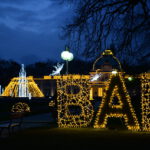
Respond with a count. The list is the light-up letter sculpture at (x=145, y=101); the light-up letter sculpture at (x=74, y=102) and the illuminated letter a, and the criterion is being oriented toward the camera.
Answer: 3

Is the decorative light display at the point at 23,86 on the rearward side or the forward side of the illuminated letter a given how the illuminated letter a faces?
on the rearward side

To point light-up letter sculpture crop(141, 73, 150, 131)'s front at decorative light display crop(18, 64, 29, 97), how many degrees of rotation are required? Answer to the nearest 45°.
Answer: approximately 135° to its right

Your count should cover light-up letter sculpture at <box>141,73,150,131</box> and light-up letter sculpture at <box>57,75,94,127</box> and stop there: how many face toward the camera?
2

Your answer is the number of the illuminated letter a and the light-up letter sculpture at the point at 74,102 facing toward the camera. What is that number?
2

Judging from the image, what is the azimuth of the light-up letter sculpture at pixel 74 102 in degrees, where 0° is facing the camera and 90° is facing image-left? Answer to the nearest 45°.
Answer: approximately 0°

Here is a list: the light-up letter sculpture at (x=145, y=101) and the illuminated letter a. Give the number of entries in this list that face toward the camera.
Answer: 2

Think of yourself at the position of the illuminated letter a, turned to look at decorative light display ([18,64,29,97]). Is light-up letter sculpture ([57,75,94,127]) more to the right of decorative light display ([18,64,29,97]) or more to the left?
left

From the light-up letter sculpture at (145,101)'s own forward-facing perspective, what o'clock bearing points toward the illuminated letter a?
The illuminated letter a is roughly at 3 o'clock from the light-up letter sculpture.
